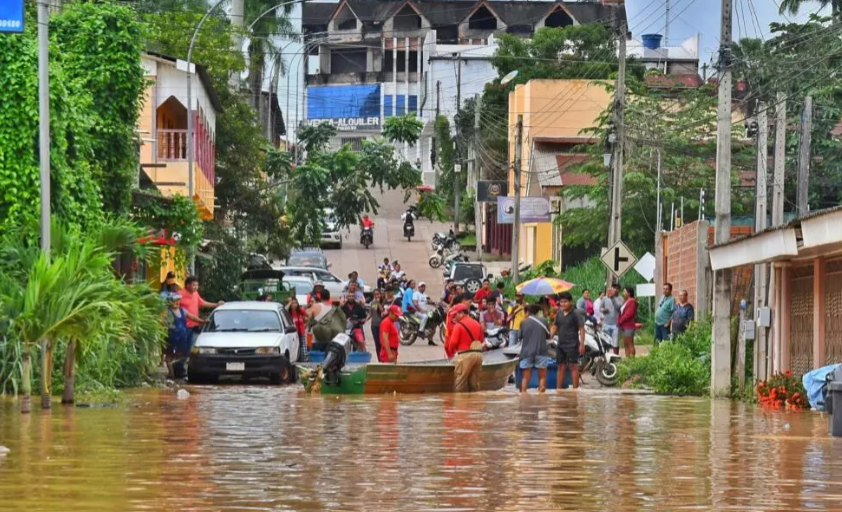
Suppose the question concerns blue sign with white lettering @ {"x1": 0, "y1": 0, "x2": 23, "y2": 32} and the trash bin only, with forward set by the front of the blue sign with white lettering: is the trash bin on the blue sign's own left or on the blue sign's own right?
on the blue sign's own left

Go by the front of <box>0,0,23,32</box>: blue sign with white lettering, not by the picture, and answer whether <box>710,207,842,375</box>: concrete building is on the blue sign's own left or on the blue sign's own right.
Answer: on the blue sign's own left

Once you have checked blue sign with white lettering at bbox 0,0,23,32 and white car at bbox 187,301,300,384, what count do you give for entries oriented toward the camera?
2

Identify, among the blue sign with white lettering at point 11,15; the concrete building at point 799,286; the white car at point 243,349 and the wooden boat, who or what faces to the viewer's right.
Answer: the wooden boat

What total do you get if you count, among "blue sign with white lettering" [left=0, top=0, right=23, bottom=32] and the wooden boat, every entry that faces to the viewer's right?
1

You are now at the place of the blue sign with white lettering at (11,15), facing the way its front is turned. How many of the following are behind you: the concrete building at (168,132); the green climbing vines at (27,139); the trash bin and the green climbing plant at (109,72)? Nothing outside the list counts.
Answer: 3

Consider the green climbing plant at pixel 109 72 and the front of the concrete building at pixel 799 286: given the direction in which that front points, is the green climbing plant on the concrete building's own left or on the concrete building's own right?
on the concrete building's own right

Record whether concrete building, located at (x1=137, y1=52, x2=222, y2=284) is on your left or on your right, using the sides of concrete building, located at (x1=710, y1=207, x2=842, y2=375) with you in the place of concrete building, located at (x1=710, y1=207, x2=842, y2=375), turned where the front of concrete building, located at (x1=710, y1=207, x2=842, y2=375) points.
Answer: on your right

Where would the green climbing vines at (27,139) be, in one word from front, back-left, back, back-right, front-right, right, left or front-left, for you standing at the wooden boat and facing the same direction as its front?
back

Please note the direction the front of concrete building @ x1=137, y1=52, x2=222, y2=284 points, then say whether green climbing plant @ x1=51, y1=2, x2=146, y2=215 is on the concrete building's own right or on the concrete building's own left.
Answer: on the concrete building's own right

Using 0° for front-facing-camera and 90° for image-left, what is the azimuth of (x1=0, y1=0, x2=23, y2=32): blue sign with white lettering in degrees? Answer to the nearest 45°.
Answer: approximately 0°

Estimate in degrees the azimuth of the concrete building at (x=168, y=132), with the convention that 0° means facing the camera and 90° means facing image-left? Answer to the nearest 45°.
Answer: approximately 315°
